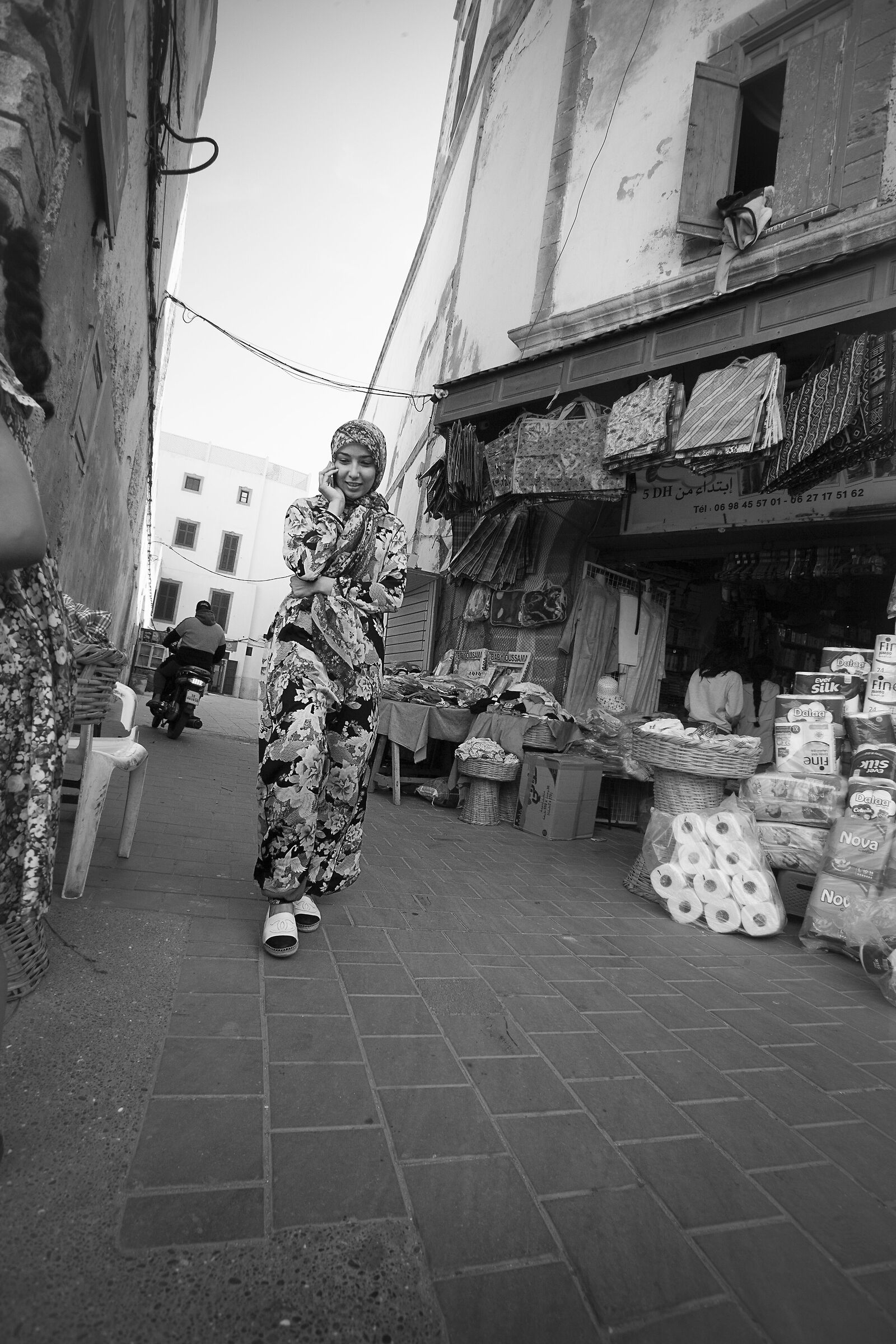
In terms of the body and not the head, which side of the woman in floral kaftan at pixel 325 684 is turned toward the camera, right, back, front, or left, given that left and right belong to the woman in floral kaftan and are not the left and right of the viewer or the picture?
front

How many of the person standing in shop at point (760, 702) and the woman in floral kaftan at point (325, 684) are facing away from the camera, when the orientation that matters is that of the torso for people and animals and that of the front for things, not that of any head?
1

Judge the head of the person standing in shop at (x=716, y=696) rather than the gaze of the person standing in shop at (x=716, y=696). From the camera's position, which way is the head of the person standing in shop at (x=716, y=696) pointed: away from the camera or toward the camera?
away from the camera

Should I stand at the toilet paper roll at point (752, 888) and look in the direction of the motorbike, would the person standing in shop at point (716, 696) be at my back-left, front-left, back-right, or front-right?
front-right

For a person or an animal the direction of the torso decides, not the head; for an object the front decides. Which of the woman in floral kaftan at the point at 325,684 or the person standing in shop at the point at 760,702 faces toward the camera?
the woman in floral kaftan

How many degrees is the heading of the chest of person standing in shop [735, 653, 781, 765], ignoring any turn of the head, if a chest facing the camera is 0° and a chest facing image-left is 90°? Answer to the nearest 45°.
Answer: approximately 180°

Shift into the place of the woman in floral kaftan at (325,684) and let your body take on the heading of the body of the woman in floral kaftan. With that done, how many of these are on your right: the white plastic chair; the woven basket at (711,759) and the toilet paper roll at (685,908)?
1

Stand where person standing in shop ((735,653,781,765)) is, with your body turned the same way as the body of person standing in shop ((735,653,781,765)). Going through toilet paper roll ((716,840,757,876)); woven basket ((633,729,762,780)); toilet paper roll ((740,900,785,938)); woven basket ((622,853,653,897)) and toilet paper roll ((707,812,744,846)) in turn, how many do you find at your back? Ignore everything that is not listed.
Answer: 5

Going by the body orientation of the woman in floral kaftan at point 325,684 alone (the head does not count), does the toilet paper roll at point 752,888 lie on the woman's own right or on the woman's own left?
on the woman's own left

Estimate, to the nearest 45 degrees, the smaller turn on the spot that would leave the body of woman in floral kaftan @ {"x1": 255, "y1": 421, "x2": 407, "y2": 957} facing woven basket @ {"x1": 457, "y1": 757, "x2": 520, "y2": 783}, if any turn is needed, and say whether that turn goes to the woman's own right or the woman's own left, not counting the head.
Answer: approximately 135° to the woman's own left

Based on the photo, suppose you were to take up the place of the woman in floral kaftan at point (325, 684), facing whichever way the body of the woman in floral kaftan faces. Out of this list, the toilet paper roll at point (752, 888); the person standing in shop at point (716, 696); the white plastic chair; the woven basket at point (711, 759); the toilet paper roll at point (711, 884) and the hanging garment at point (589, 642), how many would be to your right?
1

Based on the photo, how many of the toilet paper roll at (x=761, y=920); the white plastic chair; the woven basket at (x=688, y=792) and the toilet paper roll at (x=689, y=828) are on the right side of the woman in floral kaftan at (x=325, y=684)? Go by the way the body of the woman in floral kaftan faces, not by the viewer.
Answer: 1

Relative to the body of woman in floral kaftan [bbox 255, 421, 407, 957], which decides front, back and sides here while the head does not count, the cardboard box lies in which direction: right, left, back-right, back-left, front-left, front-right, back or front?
back-left

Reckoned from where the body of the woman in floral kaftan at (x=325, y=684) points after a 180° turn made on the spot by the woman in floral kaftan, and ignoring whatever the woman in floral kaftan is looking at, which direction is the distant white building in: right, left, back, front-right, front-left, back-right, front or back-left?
front
